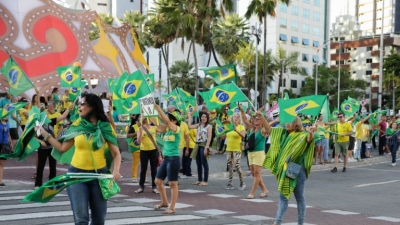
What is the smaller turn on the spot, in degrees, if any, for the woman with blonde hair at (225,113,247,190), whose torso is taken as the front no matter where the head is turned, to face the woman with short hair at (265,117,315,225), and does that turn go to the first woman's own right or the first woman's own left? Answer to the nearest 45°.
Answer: approximately 45° to the first woman's own left

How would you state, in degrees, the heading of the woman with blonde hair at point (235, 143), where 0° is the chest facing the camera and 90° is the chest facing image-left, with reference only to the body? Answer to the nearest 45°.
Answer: approximately 45°

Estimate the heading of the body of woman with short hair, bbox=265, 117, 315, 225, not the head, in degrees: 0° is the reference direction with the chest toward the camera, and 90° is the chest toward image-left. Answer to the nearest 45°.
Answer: approximately 45°

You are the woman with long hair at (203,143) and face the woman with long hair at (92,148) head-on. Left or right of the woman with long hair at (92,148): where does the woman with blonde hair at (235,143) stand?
left

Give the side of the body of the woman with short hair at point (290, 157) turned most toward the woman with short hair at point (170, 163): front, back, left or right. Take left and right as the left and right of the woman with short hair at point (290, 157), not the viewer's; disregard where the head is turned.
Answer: right
